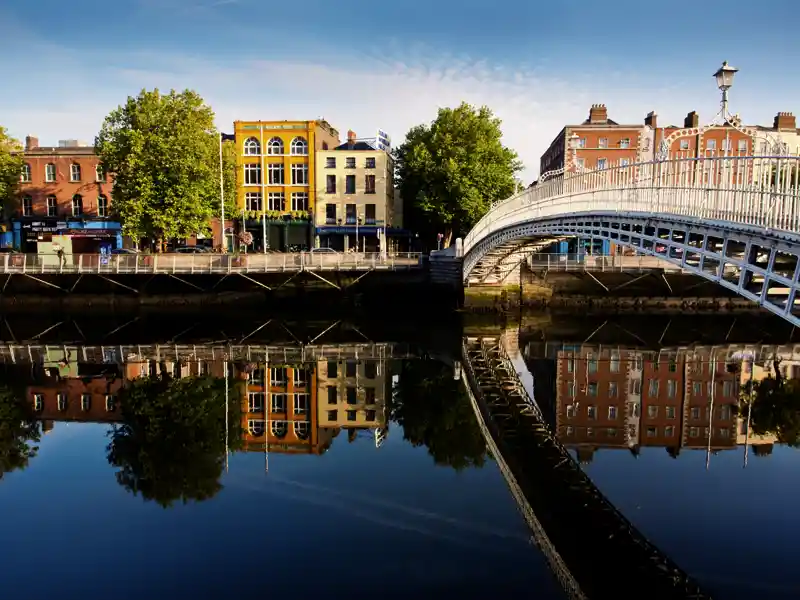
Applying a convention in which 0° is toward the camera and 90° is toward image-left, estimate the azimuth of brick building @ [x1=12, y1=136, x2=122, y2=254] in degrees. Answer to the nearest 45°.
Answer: approximately 0°

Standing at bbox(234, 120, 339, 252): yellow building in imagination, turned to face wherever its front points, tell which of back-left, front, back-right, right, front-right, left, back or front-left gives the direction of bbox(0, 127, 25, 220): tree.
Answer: right

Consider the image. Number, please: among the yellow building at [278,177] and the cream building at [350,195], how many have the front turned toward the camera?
2

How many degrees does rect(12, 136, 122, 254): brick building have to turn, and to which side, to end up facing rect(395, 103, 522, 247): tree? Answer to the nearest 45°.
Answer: approximately 45° to its left

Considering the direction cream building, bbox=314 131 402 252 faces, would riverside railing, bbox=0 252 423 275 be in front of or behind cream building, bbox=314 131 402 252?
in front

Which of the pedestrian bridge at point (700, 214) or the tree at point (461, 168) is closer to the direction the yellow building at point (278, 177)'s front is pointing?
the pedestrian bridge

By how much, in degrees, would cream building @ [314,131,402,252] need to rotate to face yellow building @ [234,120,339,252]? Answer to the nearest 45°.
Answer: approximately 90° to its right

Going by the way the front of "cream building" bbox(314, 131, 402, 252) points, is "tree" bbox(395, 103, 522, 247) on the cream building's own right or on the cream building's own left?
on the cream building's own left

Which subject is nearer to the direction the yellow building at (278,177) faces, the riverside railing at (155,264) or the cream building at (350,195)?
the riverside railing

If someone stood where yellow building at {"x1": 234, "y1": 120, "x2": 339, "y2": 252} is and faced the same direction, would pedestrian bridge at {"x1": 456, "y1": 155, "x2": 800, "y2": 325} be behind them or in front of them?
in front
